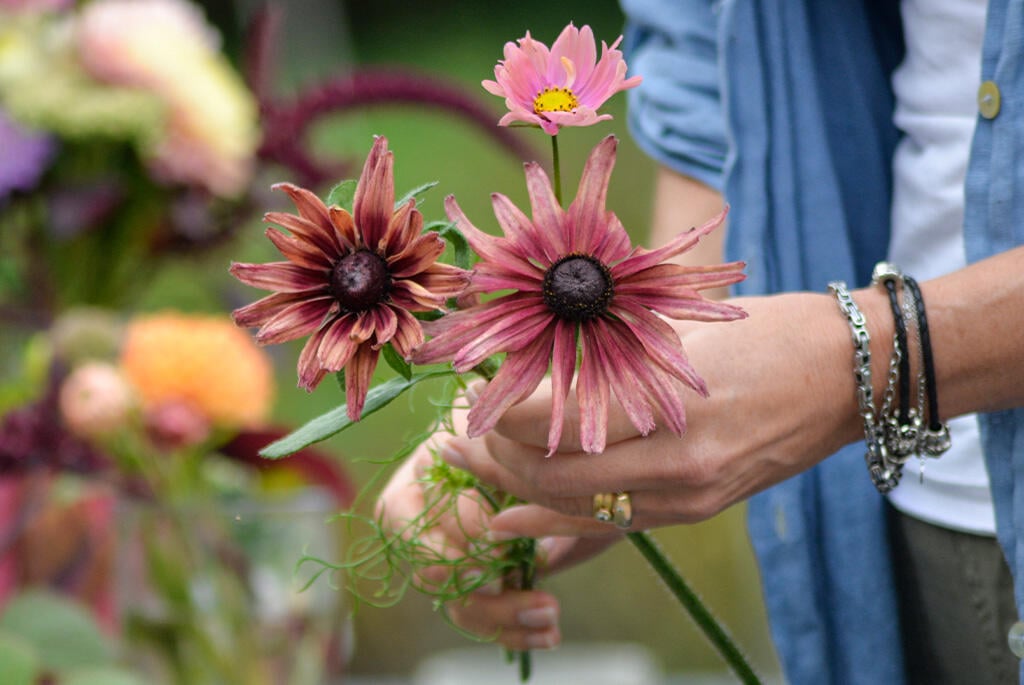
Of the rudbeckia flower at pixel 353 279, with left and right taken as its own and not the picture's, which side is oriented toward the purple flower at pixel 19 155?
back

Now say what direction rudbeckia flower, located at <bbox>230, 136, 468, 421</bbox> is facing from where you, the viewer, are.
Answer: facing the viewer

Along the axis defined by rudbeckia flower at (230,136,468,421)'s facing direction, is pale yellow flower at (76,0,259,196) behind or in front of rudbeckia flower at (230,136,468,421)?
behind

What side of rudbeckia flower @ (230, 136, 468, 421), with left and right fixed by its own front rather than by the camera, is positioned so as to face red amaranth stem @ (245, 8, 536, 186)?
back

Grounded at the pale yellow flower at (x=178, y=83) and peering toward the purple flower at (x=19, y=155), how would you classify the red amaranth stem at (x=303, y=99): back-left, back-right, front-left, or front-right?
back-left
